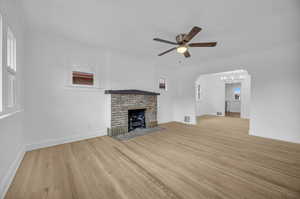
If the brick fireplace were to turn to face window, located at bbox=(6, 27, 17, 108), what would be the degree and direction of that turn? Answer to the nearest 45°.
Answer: approximately 90° to its right
